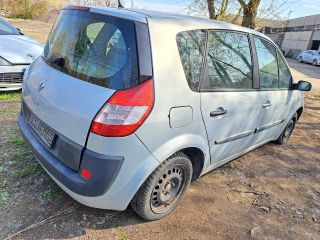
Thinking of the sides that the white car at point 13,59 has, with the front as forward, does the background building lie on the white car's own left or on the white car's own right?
on the white car's own left

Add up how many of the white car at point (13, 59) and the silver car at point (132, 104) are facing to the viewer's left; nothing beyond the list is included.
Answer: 0

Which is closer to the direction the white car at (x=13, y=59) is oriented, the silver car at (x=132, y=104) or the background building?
the silver car

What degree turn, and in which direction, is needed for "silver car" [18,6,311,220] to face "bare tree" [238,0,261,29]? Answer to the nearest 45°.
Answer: approximately 45° to its left

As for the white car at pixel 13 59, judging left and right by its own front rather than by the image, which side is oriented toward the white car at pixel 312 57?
left

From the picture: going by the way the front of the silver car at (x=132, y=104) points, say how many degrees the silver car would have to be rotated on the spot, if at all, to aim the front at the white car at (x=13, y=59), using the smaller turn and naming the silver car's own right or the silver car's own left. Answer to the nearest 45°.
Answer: approximately 90° to the silver car's own left

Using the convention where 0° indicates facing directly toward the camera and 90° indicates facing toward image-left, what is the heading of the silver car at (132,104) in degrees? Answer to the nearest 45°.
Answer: approximately 225°
